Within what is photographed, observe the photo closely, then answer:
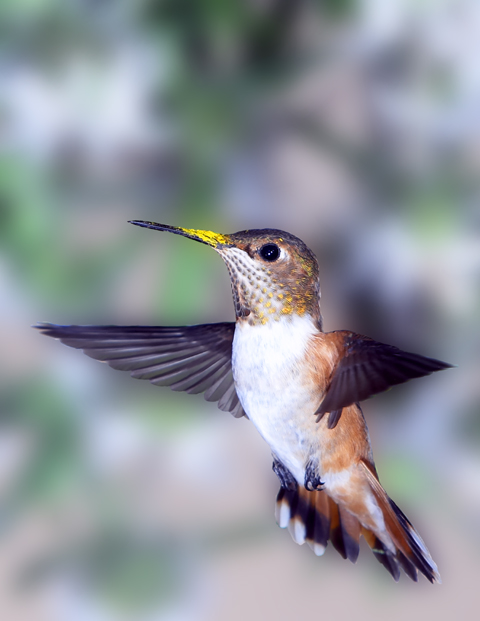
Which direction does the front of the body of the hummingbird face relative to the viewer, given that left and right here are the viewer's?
facing the viewer and to the left of the viewer
